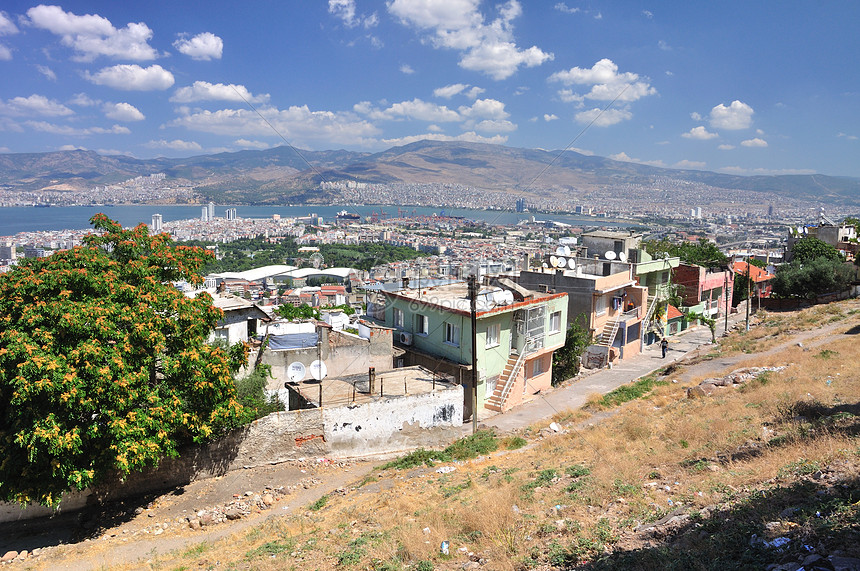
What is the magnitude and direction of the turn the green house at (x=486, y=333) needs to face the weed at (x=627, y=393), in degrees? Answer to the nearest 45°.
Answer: approximately 45° to its left

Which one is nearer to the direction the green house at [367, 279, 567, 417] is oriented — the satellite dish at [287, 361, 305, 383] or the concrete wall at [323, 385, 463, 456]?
the concrete wall

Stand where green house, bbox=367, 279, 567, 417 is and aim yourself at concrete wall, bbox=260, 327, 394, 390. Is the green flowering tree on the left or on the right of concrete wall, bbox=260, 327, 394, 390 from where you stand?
left

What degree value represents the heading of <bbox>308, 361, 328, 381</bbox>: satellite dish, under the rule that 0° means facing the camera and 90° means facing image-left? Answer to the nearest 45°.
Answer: approximately 0°

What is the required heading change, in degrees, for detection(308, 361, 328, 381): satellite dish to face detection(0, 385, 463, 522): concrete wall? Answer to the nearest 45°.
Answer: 0° — it already faces it

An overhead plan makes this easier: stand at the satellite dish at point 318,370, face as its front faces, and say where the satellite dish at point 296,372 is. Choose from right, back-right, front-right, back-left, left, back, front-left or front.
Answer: back-right

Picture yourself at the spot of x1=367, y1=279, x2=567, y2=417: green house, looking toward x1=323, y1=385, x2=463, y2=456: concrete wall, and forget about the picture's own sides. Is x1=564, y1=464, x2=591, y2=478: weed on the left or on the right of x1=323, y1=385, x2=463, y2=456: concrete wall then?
left
